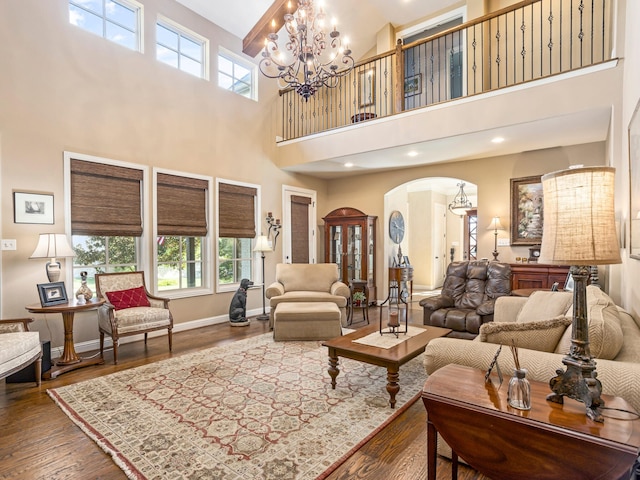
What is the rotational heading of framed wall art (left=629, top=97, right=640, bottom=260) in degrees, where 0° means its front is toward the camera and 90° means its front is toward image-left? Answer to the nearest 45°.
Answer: approximately 90°

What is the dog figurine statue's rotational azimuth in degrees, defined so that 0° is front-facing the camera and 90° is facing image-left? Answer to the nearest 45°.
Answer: approximately 270°

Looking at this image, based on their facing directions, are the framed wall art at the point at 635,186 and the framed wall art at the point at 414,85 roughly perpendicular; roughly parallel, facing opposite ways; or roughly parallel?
roughly perpendicular

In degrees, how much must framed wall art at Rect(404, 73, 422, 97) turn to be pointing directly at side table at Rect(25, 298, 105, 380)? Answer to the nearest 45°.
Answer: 0° — it already faces it

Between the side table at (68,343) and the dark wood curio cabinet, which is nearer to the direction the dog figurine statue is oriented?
the dark wood curio cabinet

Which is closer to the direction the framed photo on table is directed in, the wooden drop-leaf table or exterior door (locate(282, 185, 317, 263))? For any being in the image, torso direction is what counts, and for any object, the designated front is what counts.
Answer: the wooden drop-leaf table

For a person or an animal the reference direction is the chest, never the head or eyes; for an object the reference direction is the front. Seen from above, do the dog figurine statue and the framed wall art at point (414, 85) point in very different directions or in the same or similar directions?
very different directions
